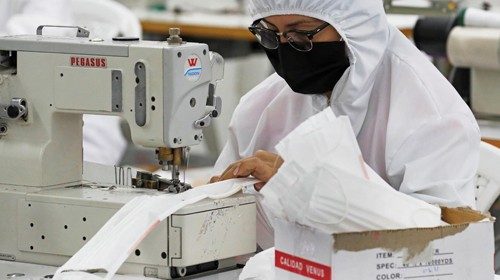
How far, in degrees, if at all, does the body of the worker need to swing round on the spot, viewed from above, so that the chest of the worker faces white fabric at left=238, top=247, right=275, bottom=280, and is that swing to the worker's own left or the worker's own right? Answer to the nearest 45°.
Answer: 0° — they already face it

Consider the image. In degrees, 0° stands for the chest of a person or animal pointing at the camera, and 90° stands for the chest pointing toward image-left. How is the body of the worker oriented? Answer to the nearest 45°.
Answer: approximately 45°
